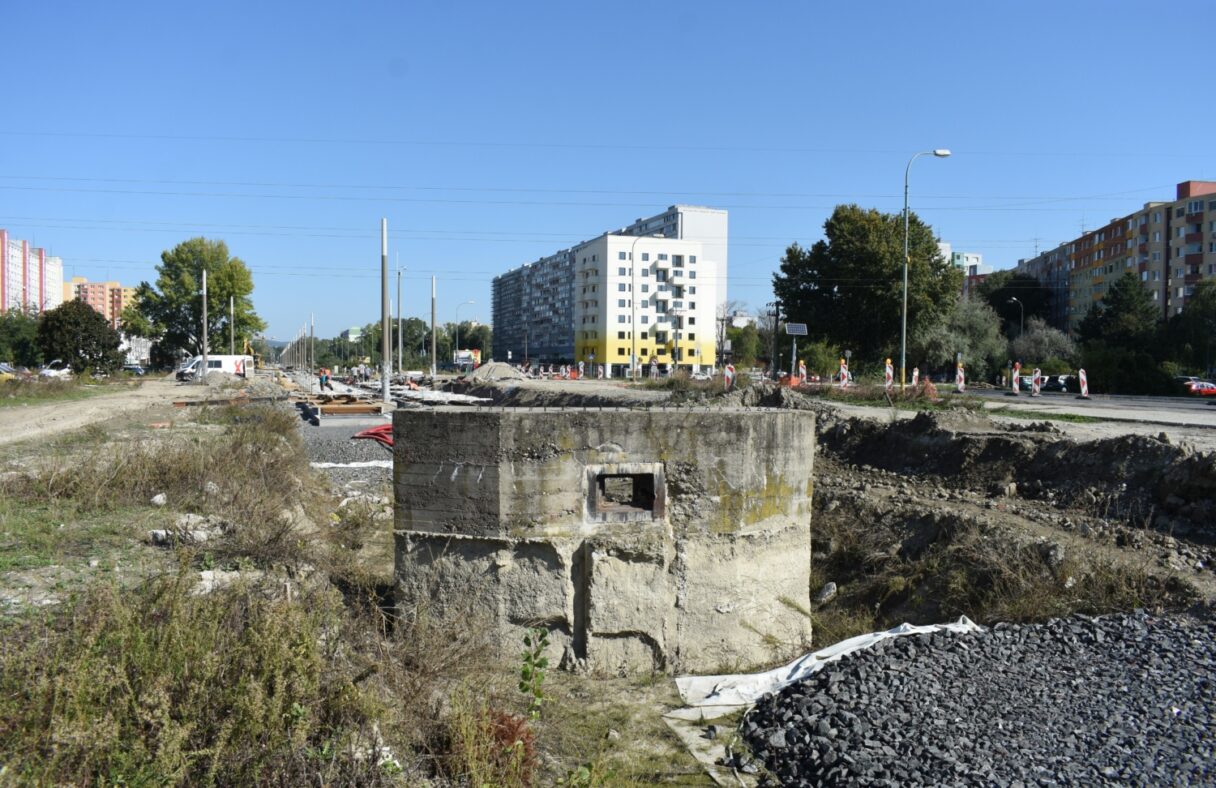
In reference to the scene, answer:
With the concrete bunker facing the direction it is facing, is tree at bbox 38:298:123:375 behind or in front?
behind

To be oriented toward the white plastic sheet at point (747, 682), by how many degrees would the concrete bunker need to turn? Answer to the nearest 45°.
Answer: approximately 90° to its left

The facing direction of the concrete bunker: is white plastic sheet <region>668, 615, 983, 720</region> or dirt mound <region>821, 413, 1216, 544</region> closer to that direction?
the white plastic sheet

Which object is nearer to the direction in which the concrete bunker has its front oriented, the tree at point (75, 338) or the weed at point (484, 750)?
the weed

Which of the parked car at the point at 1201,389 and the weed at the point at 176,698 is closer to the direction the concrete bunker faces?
the weed

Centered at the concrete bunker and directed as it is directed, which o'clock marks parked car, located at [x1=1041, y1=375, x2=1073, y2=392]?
The parked car is roughly at 7 o'clock from the concrete bunker.

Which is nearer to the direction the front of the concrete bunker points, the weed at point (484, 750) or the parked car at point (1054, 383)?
the weed

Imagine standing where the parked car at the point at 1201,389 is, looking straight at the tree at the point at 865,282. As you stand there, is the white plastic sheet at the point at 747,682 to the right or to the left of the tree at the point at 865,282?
left

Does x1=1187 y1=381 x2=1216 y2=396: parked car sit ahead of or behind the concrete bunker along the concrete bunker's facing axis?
behind

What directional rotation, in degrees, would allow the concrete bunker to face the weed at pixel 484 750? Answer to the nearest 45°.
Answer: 0° — it already faces it

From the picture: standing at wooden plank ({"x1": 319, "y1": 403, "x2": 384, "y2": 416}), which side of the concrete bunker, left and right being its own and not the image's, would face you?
back

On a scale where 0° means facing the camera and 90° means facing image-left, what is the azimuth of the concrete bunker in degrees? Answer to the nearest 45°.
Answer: approximately 0°

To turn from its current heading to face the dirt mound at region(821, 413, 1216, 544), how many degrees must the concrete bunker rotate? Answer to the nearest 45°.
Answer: approximately 135° to its left

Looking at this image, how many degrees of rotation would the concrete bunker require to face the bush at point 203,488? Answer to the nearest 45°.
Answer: approximately 135° to its right
